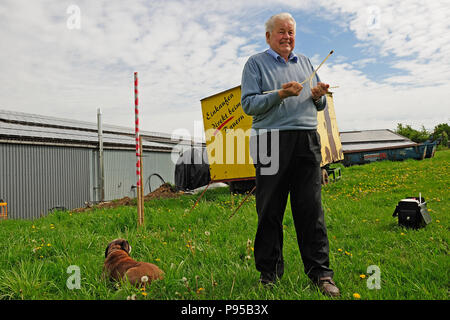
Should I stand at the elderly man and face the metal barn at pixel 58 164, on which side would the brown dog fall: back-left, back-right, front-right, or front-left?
front-left

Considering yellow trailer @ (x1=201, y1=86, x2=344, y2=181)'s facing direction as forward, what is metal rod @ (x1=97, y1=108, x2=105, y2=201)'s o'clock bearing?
The metal rod is roughly at 3 o'clock from the yellow trailer.

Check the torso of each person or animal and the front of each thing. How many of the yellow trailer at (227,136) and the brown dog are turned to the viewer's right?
0

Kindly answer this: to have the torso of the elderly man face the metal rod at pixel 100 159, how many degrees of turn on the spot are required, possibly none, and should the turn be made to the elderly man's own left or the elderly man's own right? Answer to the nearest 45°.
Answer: approximately 180°

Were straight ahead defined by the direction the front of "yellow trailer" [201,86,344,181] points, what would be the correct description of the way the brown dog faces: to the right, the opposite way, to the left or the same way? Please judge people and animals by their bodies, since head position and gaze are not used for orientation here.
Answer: to the right

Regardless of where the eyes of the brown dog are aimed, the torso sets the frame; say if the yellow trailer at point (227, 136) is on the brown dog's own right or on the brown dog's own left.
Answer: on the brown dog's own right

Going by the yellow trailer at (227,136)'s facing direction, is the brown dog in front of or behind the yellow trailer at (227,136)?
in front

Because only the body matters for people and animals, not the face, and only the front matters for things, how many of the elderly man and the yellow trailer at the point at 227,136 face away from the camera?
0

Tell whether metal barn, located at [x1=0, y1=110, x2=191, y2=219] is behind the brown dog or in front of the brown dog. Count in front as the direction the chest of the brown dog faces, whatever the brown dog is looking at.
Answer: in front

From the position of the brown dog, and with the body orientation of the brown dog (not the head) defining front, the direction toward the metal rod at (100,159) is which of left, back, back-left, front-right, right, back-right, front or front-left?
front-right

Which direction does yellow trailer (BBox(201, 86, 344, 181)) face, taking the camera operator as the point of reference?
facing the viewer and to the left of the viewer
